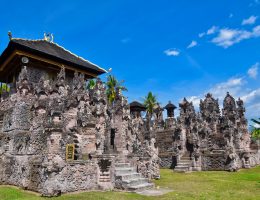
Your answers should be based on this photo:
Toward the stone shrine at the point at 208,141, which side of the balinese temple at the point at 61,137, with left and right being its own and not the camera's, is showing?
left

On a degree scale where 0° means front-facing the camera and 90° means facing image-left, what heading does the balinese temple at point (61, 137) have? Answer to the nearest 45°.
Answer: approximately 315°
